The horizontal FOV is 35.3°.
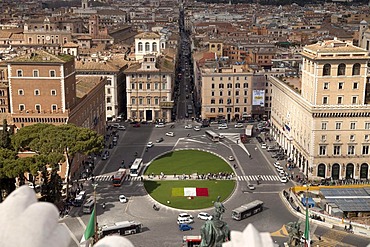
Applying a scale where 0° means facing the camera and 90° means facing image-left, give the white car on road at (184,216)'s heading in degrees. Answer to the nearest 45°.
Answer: approximately 270°

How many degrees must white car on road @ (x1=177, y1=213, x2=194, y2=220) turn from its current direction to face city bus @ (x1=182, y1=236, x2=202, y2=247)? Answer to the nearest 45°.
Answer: approximately 90° to its right

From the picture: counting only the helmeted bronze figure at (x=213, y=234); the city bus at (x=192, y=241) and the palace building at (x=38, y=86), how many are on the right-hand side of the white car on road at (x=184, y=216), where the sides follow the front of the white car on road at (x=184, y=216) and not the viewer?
2

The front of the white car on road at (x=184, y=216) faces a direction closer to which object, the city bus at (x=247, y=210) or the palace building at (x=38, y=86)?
the city bus

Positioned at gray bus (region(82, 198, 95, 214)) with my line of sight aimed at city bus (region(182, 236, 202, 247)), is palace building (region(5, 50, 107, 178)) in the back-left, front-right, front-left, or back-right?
back-left

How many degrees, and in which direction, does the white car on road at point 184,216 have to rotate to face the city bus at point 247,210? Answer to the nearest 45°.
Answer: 0° — it already faces it

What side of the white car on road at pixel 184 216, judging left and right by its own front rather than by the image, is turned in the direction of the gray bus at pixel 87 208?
back
